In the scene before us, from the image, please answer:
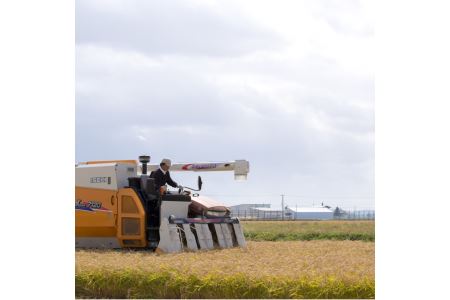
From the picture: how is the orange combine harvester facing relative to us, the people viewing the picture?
facing the viewer and to the right of the viewer
